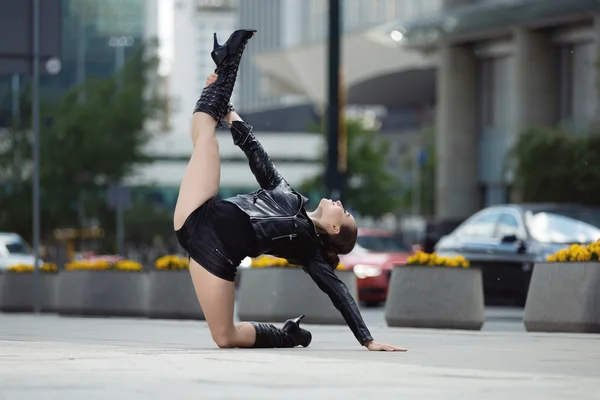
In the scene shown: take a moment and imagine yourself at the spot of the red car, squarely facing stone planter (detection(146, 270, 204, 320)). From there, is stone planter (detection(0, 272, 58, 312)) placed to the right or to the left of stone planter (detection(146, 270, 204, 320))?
right

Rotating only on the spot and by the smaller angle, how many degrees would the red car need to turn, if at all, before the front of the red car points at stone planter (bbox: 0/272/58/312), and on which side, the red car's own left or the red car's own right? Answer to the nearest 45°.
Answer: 0° — it already faces it

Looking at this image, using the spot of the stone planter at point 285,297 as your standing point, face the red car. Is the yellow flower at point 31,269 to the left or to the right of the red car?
left

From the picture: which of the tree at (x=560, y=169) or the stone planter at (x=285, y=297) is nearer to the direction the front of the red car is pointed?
the stone planter
